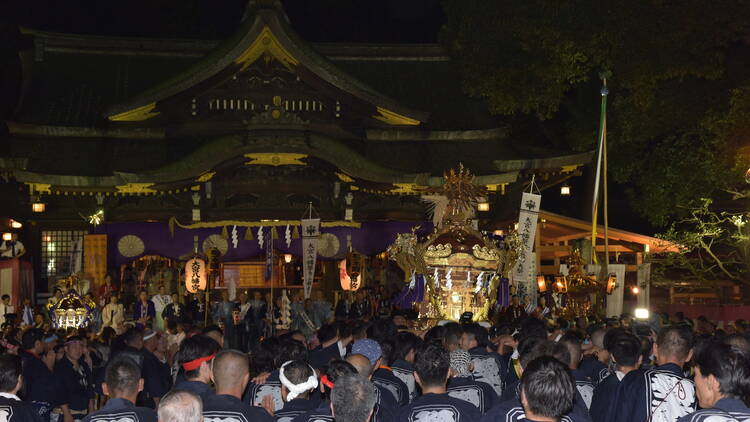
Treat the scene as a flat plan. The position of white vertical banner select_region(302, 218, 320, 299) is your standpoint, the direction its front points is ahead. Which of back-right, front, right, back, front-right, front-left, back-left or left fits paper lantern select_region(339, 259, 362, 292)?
back-left

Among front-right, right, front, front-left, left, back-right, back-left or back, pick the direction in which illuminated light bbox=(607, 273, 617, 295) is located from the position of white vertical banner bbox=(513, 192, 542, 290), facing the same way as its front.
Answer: back-left

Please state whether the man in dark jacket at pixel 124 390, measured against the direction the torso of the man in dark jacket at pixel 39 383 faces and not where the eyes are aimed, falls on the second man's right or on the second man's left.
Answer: on the second man's right

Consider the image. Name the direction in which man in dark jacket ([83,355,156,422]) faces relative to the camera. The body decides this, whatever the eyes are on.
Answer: away from the camera

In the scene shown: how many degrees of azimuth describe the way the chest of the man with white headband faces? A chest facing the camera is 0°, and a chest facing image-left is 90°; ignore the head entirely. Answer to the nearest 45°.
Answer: approximately 180°

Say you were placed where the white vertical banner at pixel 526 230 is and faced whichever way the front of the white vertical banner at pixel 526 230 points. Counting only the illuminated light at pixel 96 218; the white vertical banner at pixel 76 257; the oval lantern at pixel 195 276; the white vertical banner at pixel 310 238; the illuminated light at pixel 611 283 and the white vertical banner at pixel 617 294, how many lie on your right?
4

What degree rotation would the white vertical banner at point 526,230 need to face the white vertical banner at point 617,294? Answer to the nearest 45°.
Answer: approximately 135° to its left

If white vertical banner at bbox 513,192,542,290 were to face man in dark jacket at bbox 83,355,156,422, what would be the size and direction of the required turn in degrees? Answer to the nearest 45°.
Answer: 0° — it already faces them

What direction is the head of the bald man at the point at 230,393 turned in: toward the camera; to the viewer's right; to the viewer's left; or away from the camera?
away from the camera
